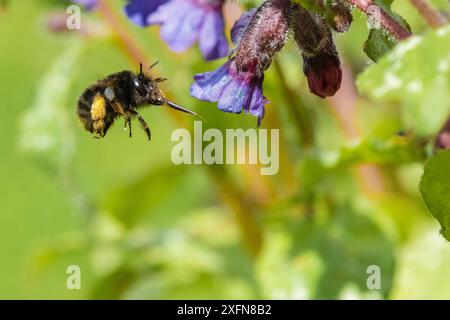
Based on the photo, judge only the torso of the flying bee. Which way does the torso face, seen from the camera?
to the viewer's right
